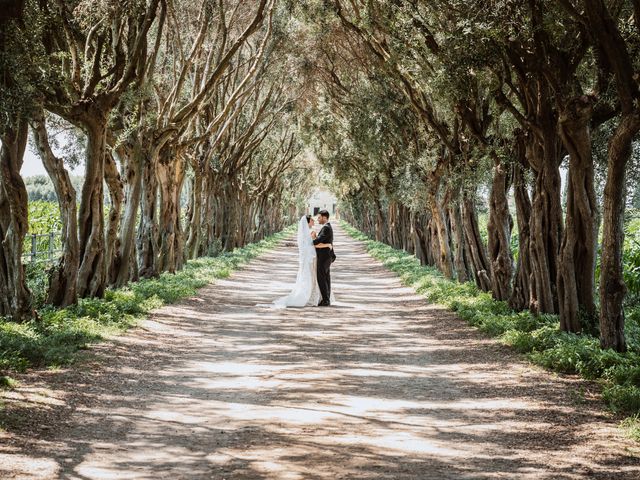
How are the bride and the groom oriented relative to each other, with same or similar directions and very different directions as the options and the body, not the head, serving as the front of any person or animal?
very different directions

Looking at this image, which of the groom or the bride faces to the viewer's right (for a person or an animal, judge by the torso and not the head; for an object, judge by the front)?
the bride

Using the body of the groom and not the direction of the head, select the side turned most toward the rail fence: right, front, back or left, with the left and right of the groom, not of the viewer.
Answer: front

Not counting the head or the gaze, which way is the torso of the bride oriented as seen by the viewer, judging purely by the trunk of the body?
to the viewer's right

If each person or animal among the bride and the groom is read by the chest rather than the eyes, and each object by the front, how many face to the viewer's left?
1

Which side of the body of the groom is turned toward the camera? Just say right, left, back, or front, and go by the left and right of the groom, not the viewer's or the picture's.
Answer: left

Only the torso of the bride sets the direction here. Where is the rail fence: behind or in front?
behind

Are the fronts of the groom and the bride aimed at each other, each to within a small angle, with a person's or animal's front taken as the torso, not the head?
yes
